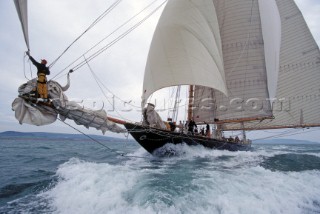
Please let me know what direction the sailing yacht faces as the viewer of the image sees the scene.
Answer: facing the viewer and to the left of the viewer
